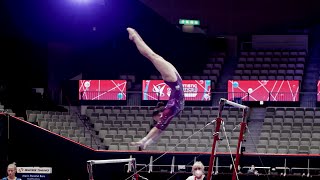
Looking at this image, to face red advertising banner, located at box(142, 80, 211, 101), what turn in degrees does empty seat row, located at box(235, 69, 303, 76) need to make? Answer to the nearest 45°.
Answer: approximately 45° to its right

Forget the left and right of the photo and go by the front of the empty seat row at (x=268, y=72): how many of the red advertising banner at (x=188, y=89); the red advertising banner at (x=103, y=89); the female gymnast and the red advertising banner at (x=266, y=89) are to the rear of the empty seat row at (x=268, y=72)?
0

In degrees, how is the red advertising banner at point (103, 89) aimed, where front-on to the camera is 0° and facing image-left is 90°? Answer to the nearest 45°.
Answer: approximately 0°

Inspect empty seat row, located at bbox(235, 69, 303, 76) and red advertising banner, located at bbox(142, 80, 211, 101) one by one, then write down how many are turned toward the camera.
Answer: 2

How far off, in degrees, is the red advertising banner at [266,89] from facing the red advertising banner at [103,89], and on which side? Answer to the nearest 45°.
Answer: approximately 45° to its right

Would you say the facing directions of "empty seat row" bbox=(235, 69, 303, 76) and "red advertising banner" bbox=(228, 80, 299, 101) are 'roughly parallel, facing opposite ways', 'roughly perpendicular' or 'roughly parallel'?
roughly parallel

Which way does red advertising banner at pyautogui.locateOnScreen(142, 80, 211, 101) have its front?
toward the camera

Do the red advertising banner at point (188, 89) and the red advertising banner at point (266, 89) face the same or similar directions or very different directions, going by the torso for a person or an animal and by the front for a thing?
same or similar directions

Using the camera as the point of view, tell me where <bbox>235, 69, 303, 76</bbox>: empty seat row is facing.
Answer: facing the viewer

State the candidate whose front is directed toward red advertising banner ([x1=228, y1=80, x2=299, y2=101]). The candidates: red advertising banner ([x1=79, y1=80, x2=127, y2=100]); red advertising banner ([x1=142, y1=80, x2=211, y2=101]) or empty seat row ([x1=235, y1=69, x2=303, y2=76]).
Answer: the empty seat row

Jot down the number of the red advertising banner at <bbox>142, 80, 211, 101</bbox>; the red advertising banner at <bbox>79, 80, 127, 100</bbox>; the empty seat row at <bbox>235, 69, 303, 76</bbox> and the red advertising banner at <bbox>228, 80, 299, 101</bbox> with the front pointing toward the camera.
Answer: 4

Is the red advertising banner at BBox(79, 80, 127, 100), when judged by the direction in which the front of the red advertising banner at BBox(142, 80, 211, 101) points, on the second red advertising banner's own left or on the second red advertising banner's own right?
on the second red advertising banner's own right

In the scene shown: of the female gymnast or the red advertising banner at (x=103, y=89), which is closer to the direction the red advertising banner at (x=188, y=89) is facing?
the female gymnast

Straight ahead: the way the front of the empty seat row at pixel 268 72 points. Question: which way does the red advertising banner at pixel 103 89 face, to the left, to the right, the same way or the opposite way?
the same way

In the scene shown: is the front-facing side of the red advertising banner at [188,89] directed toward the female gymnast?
yes

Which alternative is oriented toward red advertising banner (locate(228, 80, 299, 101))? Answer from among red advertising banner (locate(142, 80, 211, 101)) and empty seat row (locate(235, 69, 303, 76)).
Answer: the empty seat row
